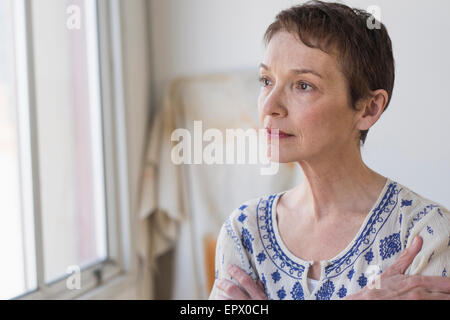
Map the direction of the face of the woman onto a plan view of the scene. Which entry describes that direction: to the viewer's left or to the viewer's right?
to the viewer's left

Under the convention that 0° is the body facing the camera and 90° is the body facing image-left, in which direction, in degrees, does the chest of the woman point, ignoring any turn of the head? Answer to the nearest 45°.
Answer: approximately 45°

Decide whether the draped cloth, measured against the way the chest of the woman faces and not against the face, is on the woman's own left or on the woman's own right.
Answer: on the woman's own right

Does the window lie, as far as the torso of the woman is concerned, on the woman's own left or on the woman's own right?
on the woman's own right
